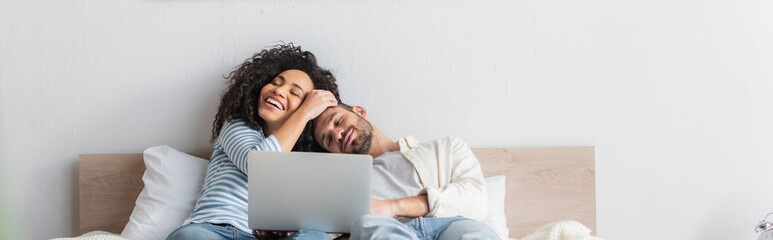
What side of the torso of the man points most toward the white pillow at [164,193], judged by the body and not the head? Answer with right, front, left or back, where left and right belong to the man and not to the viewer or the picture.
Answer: right

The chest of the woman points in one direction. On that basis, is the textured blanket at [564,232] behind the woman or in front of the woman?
in front

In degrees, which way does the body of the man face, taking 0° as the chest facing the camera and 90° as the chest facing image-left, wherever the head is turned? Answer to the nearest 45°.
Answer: approximately 0°

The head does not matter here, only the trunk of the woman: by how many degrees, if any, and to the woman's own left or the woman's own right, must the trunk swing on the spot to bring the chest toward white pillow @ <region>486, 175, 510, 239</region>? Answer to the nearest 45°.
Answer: approximately 45° to the woman's own left

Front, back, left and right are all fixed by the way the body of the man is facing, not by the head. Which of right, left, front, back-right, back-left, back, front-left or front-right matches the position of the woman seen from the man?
right

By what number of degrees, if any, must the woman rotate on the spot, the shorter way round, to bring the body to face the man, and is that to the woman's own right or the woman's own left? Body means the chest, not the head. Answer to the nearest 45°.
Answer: approximately 45° to the woman's own left
